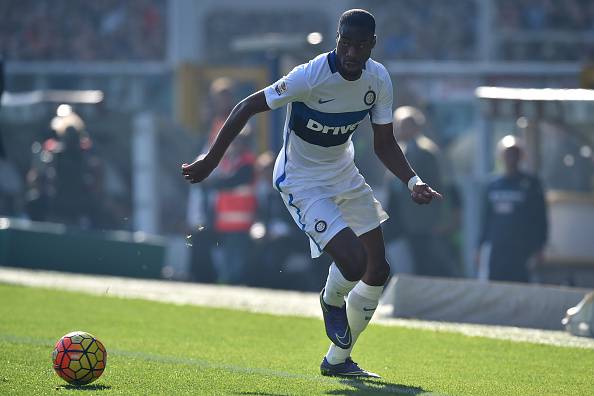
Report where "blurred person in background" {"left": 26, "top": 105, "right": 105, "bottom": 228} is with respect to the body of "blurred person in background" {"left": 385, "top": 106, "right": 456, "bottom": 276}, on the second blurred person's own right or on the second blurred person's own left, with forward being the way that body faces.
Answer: on the second blurred person's own right

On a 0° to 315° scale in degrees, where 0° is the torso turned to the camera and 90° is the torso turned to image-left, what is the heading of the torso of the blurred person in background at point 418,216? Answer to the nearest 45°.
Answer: approximately 45°

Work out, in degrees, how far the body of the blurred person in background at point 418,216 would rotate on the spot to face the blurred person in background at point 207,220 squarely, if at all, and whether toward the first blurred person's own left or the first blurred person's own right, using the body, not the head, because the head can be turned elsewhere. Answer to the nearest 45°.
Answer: approximately 45° to the first blurred person's own right

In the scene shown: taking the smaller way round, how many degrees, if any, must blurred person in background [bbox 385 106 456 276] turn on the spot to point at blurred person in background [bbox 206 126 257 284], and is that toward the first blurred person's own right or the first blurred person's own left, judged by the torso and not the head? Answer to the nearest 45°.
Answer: approximately 45° to the first blurred person's own right

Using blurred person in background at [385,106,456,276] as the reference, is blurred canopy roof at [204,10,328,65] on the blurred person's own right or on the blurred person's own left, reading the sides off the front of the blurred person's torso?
on the blurred person's own right
